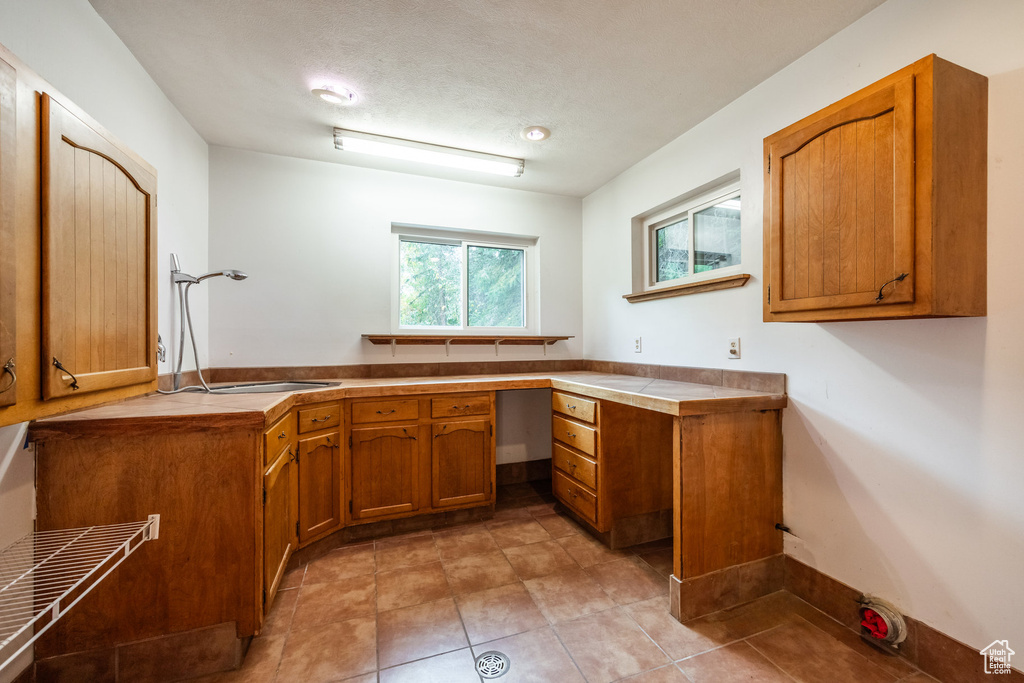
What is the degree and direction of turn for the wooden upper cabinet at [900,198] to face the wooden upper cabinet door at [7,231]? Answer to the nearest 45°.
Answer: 0° — it already faces it

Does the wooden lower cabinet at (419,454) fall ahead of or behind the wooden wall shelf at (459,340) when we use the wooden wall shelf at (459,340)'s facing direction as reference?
ahead

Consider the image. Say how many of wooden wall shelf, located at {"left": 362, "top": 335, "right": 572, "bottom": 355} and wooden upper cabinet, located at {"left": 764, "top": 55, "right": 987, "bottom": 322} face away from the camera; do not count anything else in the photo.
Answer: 0

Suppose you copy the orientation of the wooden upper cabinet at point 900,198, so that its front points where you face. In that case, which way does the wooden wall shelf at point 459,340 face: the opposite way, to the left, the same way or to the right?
to the left

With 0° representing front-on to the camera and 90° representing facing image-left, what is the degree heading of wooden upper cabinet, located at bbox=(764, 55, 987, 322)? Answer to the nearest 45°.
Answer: approximately 45°

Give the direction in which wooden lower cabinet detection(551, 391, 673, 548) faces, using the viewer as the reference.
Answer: facing the viewer and to the left of the viewer

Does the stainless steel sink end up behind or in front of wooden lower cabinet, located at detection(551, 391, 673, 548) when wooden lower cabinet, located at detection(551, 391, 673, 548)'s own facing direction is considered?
in front

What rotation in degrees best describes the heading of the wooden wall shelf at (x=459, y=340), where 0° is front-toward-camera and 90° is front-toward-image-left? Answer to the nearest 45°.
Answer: approximately 0°

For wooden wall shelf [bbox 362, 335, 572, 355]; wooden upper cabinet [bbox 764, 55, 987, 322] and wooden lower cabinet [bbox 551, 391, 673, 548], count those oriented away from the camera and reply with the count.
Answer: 0

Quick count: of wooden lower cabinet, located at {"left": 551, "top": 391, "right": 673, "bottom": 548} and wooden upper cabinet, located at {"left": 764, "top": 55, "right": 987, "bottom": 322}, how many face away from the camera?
0

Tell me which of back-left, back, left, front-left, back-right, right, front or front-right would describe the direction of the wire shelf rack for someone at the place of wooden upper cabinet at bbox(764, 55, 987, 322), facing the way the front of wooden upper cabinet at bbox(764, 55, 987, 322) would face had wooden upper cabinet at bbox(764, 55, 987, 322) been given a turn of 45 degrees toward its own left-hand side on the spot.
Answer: front-right

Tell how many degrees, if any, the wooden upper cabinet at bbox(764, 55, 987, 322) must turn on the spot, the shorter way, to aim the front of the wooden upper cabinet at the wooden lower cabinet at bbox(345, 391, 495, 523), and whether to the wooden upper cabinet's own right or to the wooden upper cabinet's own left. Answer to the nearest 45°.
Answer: approximately 45° to the wooden upper cabinet's own right

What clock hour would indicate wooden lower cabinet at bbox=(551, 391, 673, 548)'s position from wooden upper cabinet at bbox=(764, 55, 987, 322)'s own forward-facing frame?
The wooden lower cabinet is roughly at 2 o'clock from the wooden upper cabinet.
